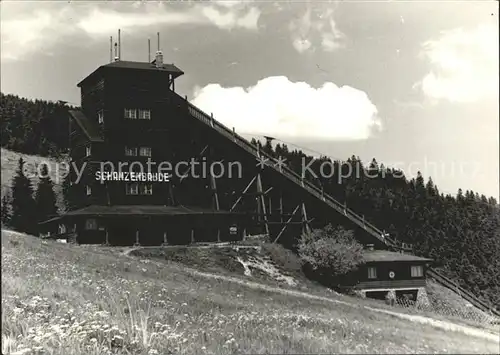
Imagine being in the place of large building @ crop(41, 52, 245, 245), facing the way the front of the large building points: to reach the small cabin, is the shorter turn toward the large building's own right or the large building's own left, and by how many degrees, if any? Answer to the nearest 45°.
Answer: approximately 90° to the large building's own left

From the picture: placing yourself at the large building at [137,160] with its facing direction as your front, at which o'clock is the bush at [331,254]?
The bush is roughly at 10 o'clock from the large building.

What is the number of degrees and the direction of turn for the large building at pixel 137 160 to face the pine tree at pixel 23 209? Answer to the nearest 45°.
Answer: approximately 135° to its right

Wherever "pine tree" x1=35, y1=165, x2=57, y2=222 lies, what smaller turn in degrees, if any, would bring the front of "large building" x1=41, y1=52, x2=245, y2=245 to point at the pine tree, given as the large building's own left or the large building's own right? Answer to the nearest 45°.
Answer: approximately 135° to the large building's own right

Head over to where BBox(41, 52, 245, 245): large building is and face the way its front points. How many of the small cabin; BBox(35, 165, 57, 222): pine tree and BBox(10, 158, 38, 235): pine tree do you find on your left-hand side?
1

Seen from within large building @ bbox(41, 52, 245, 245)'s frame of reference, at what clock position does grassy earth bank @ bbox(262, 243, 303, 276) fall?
The grassy earth bank is roughly at 10 o'clock from the large building.

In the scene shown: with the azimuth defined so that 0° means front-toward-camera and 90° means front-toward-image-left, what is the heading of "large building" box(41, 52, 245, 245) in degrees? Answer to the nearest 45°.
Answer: approximately 0°

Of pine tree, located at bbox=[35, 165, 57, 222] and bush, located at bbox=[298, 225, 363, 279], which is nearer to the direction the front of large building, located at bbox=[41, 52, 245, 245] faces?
the bush
